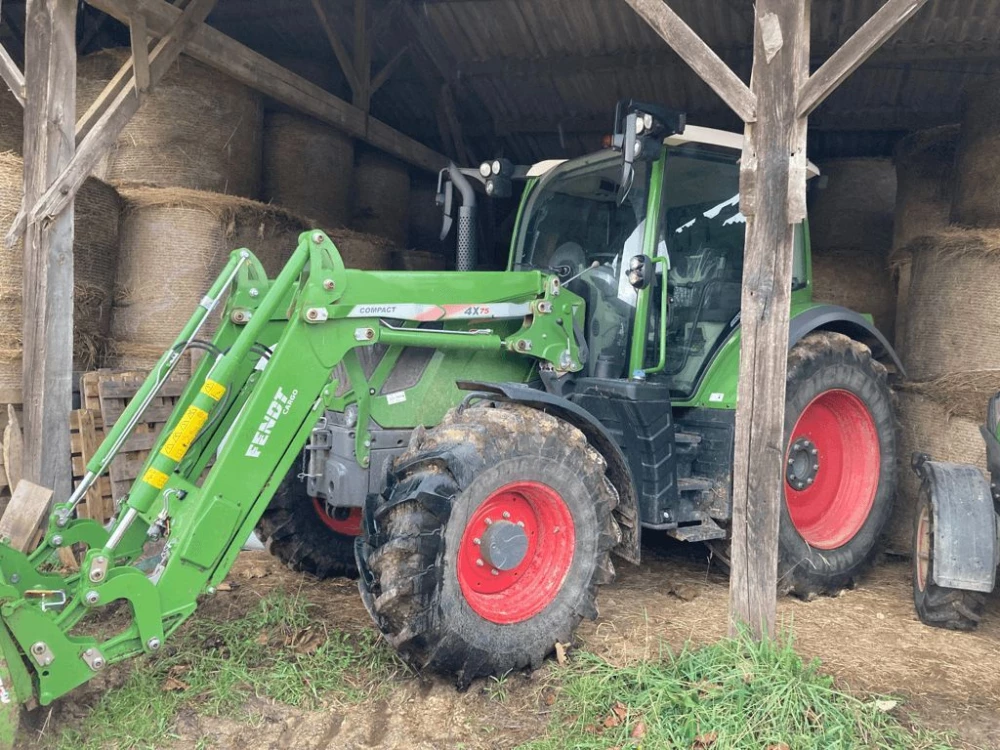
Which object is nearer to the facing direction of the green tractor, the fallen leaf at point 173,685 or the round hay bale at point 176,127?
the fallen leaf

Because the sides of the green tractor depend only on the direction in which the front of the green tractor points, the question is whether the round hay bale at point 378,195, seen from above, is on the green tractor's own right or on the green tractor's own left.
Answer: on the green tractor's own right

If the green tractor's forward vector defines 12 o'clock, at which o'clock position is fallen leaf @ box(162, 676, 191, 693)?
The fallen leaf is roughly at 1 o'clock from the green tractor.

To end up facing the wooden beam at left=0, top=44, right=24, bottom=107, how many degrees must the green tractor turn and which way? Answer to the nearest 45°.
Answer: approximately 45° to its right

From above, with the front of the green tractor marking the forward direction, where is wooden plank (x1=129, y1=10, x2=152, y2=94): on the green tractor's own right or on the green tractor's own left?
on the green tractor's own right

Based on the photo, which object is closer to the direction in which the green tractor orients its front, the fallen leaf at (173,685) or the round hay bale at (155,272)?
the fallen leaf

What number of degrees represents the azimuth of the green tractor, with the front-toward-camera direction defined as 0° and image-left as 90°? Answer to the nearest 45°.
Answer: approximately 45°

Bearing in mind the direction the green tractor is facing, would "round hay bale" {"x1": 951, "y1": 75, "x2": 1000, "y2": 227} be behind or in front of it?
behind

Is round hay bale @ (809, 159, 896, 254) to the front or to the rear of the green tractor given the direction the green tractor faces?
to the rear

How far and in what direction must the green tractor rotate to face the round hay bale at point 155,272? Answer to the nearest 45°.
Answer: approximately 90° to its right
